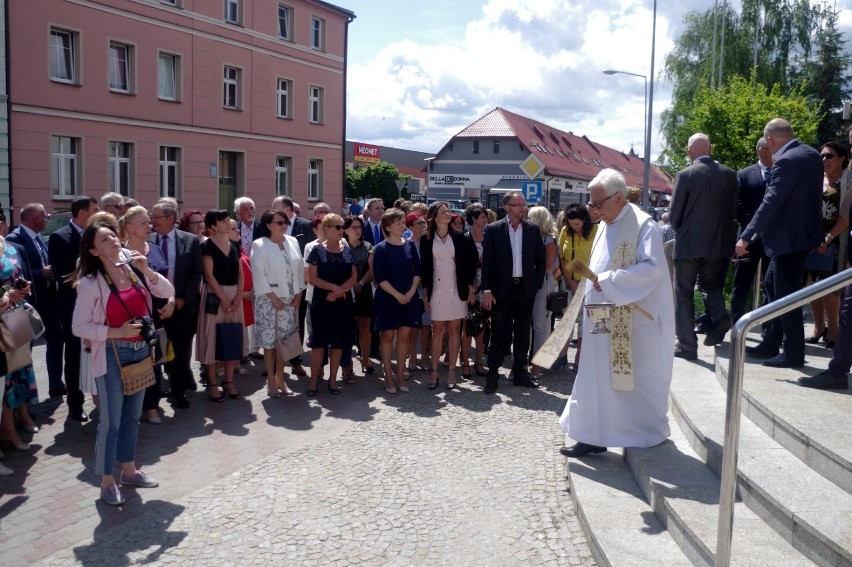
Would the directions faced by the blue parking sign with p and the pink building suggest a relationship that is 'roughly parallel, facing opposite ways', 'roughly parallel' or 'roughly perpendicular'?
roughly perpendicular

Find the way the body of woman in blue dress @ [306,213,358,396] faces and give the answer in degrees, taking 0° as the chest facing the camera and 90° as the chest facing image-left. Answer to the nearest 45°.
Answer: approximately 0°

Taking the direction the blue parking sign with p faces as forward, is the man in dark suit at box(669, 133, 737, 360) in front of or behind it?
in front

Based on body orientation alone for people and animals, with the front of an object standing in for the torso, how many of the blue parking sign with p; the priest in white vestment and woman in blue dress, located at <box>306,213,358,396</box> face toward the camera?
2

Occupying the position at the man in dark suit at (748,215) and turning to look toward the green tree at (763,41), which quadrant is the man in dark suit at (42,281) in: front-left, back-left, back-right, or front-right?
back-left

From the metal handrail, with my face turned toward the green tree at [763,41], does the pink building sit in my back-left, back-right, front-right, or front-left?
front-left

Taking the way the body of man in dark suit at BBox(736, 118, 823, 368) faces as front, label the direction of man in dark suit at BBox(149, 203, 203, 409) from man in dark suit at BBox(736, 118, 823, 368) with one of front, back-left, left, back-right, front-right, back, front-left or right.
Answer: front

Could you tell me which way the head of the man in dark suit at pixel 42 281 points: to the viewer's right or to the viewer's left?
to the viewer's right

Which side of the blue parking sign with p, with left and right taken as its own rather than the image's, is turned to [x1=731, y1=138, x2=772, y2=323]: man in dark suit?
front

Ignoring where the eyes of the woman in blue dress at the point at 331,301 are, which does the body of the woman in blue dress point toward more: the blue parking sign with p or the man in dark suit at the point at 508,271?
the man in dark suit

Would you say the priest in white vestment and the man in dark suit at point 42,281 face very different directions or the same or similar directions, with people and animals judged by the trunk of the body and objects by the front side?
very different directions

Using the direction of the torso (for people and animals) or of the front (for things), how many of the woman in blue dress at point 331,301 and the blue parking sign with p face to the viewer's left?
0

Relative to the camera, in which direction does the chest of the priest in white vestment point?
to the viewer's left

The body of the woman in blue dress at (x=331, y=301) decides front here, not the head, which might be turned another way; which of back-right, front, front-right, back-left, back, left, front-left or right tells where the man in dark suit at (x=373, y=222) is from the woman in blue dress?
back

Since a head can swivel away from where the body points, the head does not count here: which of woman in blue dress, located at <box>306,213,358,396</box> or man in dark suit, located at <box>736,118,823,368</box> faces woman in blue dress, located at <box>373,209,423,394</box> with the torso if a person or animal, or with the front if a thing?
the man in dark suit
